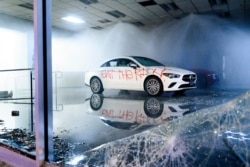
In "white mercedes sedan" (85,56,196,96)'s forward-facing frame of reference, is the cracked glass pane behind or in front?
in front

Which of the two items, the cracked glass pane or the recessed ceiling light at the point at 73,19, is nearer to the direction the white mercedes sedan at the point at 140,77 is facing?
the cracked glass pane

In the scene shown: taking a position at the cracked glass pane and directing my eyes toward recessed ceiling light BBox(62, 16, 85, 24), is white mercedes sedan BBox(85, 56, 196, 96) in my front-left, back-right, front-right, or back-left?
front-right

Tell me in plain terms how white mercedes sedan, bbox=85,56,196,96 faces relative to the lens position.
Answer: facing the viewer and to the right of the viewer

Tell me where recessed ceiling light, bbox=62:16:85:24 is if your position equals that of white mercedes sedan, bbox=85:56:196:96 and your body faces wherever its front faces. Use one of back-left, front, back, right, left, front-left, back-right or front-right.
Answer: back
